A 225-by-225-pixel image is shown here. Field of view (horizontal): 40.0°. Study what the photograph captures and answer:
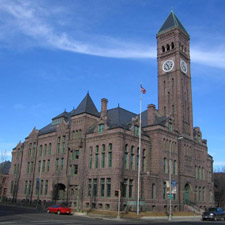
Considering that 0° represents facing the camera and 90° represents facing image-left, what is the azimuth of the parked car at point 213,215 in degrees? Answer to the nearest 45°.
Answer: approximately 45°
